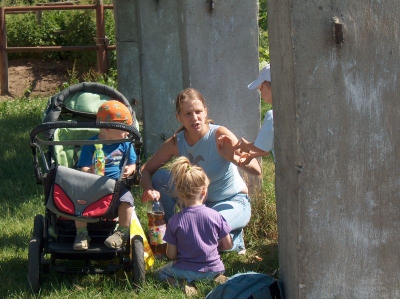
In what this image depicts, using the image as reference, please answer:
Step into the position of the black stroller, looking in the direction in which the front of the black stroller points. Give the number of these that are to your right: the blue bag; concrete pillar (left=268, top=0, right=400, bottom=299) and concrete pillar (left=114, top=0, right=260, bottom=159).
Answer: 0

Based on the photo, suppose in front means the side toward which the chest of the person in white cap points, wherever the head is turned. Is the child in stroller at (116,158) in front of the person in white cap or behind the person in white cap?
in front

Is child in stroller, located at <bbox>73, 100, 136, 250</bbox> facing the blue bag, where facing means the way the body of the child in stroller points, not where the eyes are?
no

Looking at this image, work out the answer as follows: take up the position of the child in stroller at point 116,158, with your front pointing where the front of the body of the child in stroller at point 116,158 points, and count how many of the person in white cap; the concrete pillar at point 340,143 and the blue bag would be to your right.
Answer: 0

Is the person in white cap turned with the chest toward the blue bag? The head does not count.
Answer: no

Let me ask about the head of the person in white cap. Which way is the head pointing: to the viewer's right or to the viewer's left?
to the viewer's left

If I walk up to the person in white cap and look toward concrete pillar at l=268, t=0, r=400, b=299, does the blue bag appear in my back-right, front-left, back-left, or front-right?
front-right

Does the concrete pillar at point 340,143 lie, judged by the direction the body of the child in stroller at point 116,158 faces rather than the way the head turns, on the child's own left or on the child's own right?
on the child's own left

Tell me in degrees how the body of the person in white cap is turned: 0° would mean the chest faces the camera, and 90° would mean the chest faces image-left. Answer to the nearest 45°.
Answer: approximately 90°

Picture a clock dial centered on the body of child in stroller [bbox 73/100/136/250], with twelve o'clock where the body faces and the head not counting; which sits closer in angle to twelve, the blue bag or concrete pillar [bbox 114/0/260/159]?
the blue bag

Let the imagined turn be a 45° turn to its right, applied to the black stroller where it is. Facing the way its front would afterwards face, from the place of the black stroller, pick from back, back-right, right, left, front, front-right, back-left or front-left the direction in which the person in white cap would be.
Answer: back-left

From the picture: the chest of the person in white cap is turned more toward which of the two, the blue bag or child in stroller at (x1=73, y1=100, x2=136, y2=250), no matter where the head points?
the child in stroller

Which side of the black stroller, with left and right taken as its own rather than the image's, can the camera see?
front

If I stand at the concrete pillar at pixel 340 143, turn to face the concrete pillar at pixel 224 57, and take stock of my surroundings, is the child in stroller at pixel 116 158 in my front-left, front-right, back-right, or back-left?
front-left
